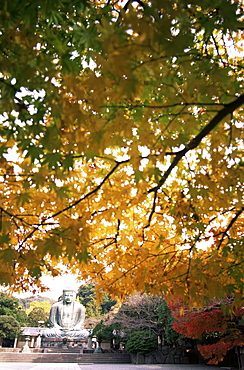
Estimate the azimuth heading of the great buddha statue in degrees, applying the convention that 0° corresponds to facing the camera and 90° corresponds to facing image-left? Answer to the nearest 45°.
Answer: approximately 0°
